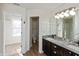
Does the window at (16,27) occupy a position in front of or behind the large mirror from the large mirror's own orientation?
in front

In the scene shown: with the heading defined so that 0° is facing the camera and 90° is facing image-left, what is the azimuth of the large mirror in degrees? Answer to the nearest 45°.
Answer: approximately 45°

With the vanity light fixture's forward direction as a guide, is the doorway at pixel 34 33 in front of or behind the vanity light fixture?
in front

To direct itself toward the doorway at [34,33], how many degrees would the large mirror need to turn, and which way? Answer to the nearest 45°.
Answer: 0° — it already faces it

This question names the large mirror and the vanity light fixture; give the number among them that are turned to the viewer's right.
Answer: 0

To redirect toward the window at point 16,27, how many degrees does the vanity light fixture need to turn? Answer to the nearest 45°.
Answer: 0° — it already faces it

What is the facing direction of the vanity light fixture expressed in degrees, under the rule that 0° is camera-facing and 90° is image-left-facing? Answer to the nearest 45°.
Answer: approximately 45°
